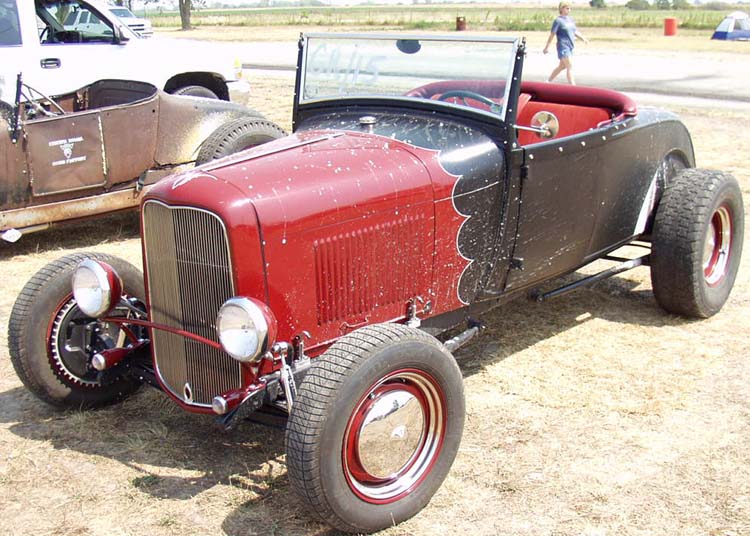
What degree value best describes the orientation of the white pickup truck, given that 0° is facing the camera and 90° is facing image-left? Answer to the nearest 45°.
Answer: approximately 270°

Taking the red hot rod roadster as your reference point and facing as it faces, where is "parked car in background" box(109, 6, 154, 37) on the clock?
The parked car in background is roughly at 4 o'clock from the red hot rod roadster.

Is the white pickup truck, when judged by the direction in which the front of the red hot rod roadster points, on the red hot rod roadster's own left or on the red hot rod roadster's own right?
on the red hot rod roadster's own right

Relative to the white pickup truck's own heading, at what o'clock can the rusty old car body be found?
The rusty old car body is roughly at 3 o'clock from the white pickup truck.

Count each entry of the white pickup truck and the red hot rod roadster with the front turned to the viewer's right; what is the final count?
1

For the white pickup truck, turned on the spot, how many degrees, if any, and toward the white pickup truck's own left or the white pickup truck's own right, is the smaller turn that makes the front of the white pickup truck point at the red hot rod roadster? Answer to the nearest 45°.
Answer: approximately 90° to the white pickup truck's own right
